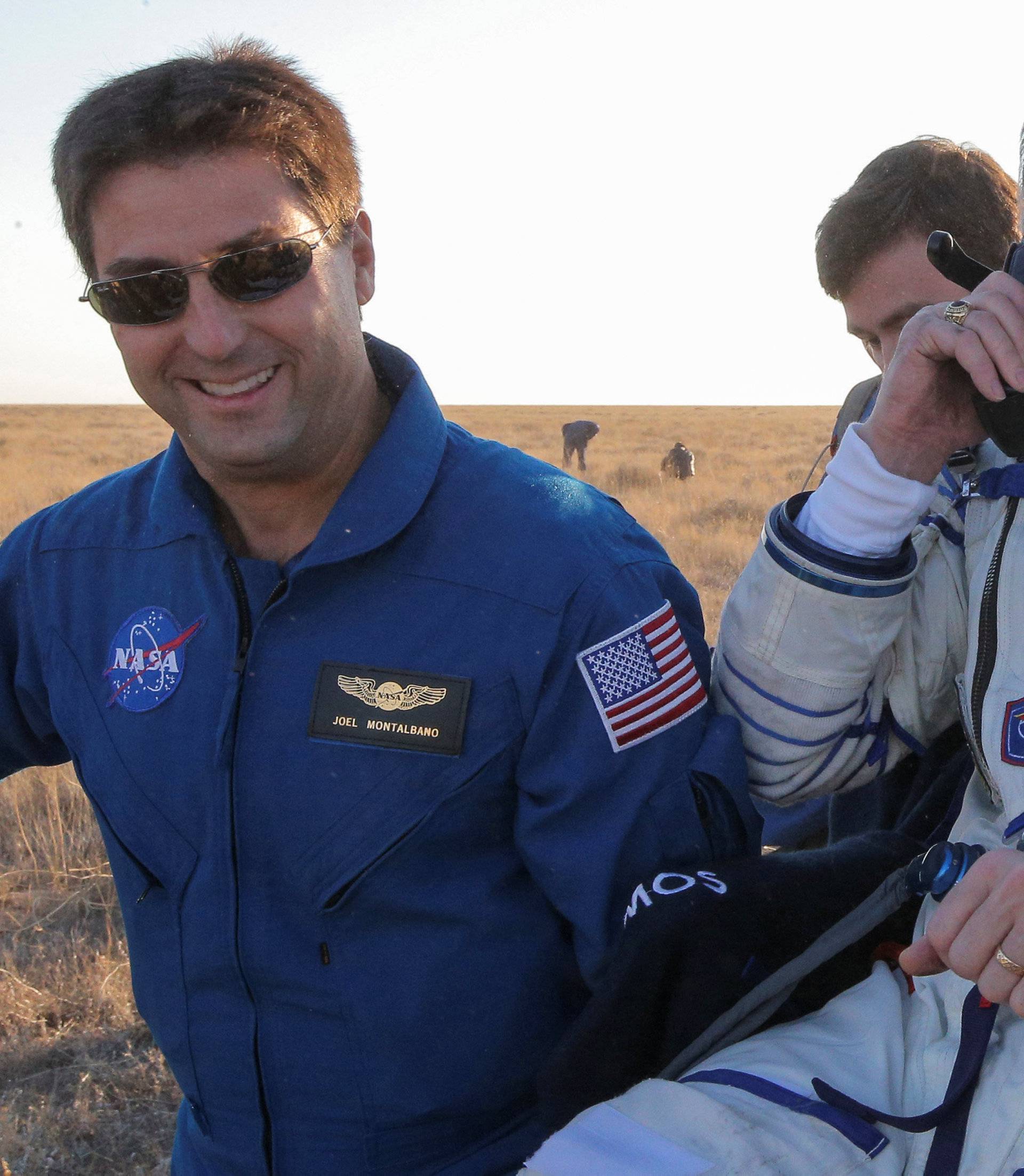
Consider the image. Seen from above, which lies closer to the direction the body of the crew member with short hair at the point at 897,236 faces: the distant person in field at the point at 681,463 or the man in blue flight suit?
the man in blue flight suit

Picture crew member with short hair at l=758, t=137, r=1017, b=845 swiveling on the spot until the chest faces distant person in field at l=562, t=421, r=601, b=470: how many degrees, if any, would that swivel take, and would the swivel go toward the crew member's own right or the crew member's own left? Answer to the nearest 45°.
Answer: approximately 135° to the crew member's own right

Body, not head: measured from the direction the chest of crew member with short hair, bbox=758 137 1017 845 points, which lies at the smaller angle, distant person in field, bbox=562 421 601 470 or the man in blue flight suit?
the man in blue flight suit

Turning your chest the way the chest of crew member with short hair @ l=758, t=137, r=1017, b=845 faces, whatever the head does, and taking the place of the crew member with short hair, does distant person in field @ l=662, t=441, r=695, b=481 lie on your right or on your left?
on your right

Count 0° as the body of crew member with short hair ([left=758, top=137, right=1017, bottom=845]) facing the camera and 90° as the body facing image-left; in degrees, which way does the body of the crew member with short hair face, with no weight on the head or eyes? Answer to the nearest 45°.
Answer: approximately 45°
